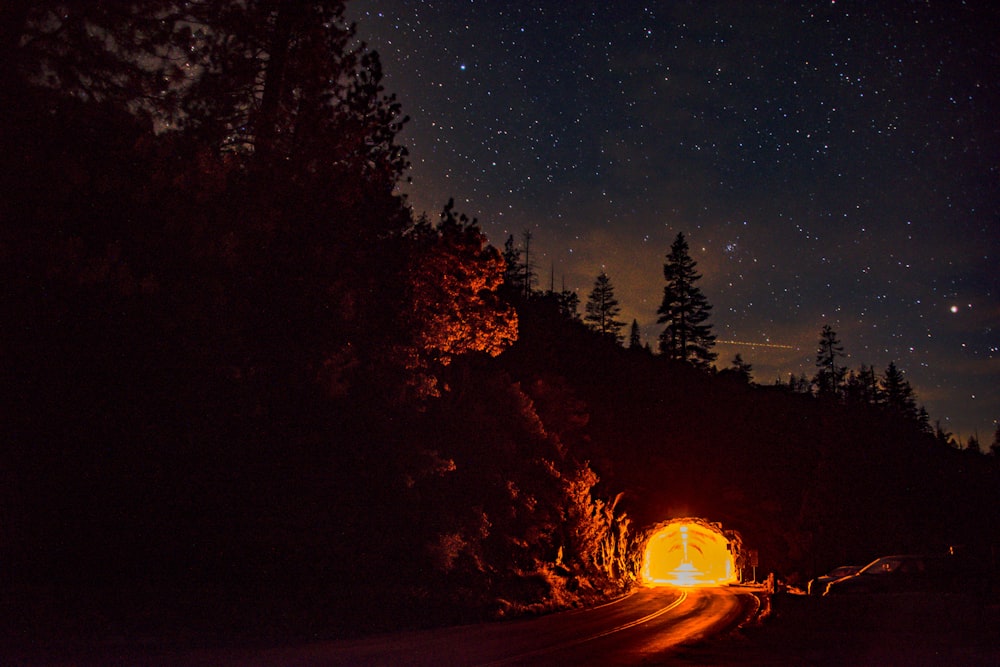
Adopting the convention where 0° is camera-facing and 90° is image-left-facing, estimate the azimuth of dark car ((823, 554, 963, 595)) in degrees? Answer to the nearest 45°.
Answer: approximately 90°
